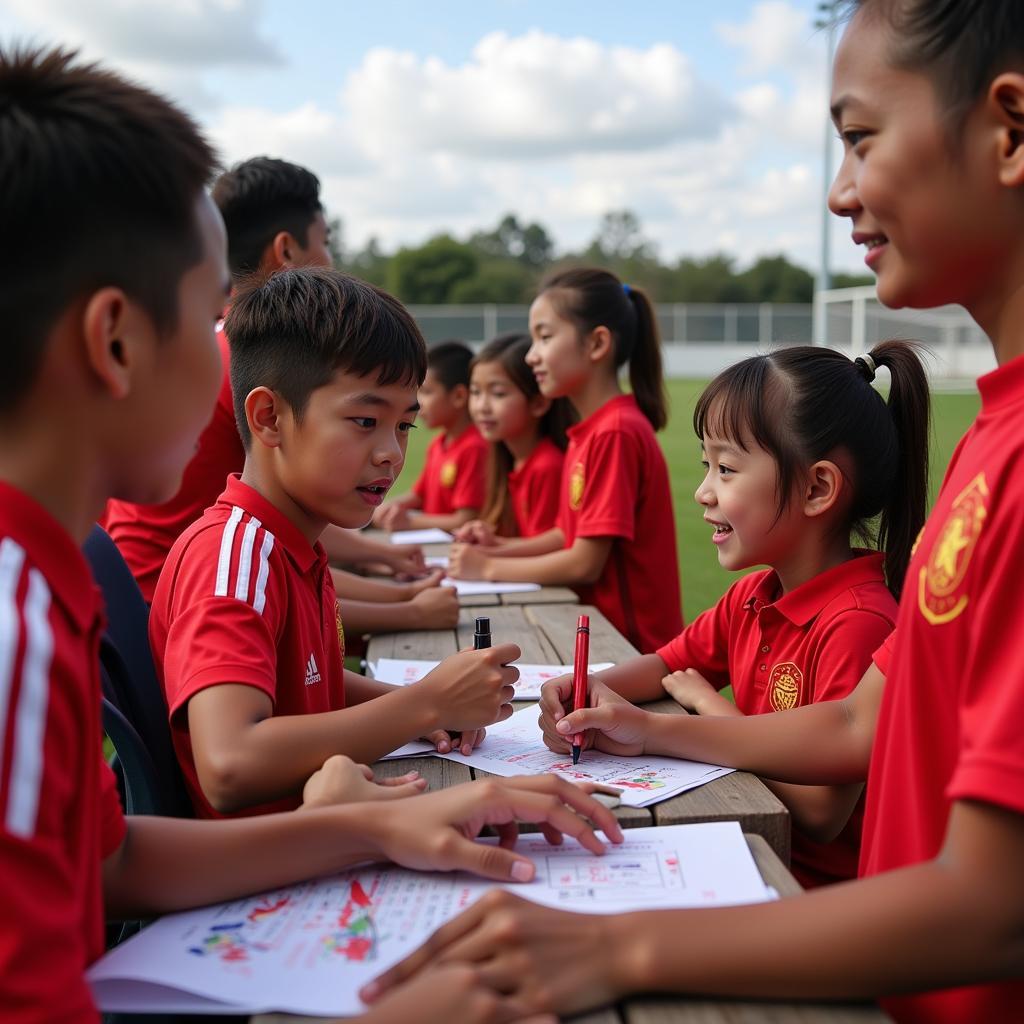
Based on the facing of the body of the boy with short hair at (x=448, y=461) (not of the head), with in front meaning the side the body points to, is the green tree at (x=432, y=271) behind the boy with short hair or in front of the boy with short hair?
behind

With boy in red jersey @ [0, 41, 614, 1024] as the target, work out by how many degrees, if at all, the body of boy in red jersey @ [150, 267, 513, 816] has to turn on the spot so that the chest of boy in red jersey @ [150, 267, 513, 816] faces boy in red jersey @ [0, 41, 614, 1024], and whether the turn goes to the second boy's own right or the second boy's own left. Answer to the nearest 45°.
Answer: approximately 45° to the second boy's own right

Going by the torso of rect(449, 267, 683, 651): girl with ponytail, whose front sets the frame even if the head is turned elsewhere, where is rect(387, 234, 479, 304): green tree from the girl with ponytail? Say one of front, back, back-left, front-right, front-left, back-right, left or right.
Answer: right

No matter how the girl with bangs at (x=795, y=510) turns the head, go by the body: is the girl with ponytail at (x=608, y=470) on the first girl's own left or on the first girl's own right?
on the first girl's own right

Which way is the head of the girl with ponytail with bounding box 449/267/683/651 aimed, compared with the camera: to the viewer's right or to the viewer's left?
to the viewer's left

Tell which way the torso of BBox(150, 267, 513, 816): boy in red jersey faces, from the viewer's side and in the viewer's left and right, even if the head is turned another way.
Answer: facing the viewer and to the right of the viewer

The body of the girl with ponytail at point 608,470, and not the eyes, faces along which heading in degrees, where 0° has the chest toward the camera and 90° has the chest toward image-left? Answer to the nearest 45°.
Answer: approximately 90°

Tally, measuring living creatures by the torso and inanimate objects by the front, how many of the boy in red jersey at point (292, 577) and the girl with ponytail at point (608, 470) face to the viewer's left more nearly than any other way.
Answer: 1

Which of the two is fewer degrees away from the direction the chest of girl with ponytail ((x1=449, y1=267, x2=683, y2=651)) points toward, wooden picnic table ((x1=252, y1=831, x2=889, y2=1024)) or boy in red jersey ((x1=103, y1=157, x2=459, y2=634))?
the boy in red jersey

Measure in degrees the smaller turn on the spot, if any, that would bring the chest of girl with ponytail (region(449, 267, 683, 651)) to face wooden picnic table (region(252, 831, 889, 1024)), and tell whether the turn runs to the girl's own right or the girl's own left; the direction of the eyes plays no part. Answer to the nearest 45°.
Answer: approximately 90° to the girl's own left

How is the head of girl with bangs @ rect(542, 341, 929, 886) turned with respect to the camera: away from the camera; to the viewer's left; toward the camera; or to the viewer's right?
to the viewer's left

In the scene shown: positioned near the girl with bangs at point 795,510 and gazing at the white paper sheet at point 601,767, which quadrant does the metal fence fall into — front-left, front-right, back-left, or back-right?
back-right
